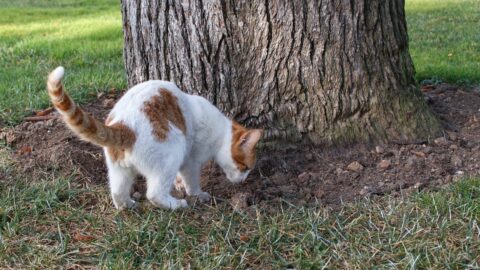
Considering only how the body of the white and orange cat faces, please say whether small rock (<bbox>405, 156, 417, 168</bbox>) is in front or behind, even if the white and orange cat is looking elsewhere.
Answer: in front

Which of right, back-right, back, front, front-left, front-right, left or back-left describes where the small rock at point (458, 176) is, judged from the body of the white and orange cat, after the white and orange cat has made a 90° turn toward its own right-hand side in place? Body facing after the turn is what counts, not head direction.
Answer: front-left

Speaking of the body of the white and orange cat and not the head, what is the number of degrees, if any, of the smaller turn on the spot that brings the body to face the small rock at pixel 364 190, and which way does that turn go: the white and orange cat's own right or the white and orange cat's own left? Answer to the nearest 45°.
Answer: approximately 45° to the white and orange cat's own right

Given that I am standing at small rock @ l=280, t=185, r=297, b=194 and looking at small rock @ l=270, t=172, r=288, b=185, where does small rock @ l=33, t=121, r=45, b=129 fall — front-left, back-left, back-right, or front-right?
front-left

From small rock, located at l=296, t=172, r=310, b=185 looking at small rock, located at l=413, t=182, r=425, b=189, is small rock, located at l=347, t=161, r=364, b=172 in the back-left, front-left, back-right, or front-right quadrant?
front-left

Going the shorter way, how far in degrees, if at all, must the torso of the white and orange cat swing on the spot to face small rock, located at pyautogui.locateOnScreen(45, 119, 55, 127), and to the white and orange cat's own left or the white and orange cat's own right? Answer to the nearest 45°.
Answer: approximately 90° to the white and orange cat's own left

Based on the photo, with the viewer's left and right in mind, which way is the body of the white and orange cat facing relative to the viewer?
facing away from the viewer and to the right of the viewer

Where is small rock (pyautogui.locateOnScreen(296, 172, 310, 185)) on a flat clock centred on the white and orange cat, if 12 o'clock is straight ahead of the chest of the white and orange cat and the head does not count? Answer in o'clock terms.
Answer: The small rock is roughly at 1 o'clock from the white and orange cat.

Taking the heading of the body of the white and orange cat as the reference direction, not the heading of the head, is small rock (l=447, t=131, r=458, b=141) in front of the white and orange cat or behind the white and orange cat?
in front

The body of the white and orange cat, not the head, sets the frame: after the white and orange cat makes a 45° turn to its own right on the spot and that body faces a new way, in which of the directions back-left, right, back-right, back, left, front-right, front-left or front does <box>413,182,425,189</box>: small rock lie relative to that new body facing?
front

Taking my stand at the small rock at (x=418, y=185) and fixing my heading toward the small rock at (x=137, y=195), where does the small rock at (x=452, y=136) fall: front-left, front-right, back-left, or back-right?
back-right
